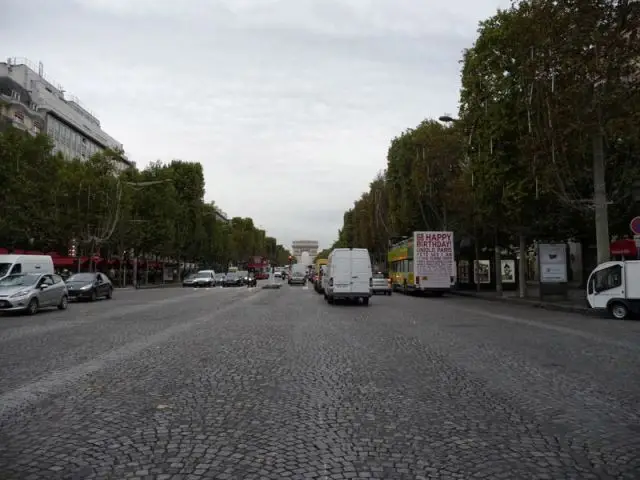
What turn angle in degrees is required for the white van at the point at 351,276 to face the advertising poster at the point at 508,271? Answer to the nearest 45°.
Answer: approximately 45° to its right

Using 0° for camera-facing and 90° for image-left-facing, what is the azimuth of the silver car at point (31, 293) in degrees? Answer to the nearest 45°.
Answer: approximately 45°

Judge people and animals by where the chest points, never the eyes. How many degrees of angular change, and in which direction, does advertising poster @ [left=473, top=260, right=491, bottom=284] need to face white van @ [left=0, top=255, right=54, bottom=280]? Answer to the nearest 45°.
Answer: approximately 45° to its right

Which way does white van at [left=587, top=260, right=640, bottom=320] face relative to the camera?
to the viewer's left

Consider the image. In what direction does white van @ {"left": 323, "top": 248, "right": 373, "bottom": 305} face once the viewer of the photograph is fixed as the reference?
facing away from the viewer

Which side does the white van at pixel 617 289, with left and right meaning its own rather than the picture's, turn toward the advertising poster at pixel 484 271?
right

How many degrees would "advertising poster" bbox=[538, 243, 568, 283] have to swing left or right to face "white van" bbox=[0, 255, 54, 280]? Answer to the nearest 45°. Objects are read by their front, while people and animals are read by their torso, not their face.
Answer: approximately 90° to its right

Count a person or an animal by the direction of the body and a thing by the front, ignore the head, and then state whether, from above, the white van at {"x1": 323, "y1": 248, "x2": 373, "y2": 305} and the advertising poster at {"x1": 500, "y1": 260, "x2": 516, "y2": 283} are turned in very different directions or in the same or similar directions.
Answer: very different directions

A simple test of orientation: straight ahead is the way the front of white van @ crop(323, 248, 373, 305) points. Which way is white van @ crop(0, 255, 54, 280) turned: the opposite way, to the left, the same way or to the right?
the opposite way

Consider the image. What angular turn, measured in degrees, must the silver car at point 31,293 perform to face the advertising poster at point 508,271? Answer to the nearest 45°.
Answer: approximately 135° to its left

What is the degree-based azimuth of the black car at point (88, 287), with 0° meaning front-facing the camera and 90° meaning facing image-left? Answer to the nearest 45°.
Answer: approximately 45°

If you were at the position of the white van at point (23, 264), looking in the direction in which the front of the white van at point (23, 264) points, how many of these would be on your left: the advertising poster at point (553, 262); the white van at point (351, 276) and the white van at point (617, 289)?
3
